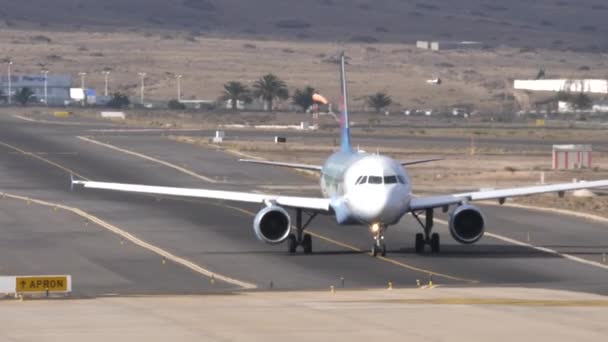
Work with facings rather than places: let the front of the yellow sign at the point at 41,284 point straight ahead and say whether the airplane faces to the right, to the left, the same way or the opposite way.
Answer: the same way

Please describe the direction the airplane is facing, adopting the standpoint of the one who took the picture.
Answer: facing the viewer

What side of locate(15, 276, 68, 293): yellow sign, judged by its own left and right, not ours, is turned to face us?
front

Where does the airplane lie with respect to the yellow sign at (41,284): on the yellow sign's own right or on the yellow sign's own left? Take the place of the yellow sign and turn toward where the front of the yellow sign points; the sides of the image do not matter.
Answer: on the yellow sign's own left

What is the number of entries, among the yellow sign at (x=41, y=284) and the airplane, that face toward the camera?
2

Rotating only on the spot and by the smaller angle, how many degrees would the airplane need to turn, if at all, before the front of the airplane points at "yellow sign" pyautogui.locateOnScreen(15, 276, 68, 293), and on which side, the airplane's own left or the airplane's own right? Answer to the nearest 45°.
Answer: approximately 45° to the airplane's own right
